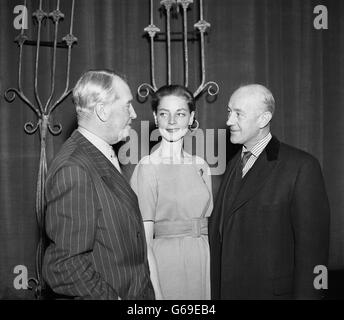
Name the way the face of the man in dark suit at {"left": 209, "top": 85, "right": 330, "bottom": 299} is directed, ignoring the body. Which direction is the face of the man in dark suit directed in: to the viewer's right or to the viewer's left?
to the viewer's left

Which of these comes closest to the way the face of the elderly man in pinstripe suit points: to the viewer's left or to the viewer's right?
to the viewer's right

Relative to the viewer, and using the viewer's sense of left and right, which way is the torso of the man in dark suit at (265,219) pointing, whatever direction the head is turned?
facing the viewer and to the left of the viewer

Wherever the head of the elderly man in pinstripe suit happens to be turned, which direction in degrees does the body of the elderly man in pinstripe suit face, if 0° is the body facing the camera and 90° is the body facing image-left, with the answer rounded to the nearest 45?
approximately 270°

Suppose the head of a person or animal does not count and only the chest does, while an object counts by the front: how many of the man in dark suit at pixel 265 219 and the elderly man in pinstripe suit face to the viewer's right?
1
